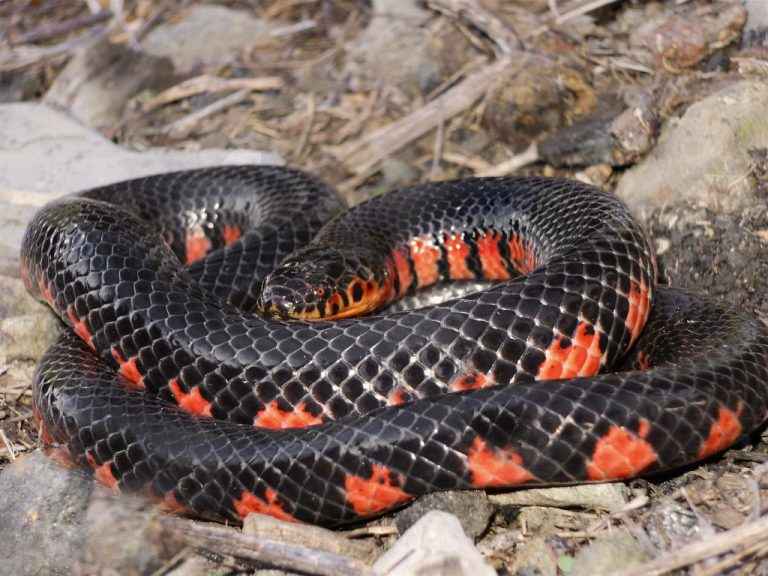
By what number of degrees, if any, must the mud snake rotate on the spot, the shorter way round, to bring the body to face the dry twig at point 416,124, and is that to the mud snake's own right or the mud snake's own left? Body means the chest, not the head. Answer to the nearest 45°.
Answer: approximately 135° to the mud snake's own right

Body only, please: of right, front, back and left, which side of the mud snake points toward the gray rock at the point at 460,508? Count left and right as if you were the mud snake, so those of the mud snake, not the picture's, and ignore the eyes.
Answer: left

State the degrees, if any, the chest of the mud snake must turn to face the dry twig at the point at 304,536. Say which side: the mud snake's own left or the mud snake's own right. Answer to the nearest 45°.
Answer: approximately 45° to the mud snake's own left

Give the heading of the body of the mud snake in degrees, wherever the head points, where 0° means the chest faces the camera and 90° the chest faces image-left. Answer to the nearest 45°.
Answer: approximately 45°

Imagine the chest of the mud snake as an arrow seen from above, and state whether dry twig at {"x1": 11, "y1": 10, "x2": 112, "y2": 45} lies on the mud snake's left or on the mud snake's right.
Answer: on the mud snake's right

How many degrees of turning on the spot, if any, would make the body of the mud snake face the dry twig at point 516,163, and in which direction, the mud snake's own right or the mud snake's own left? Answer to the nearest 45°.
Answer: approximately 135° to the mud snake's own right

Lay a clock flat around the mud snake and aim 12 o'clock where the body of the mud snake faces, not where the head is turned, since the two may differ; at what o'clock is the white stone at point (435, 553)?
The white stone is roughly at 10 o'clock from the mud snake.
